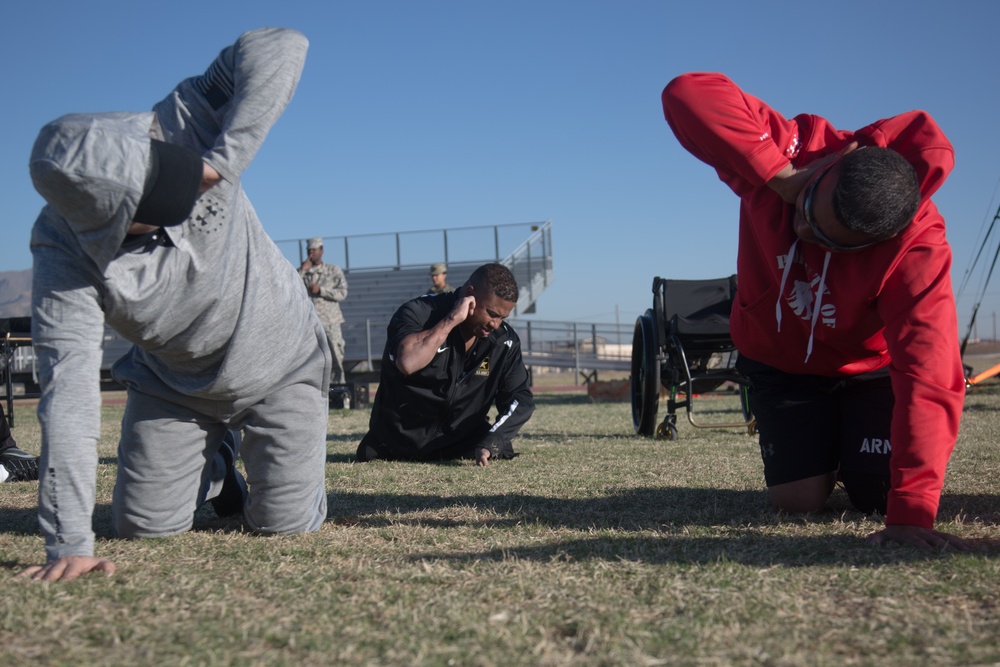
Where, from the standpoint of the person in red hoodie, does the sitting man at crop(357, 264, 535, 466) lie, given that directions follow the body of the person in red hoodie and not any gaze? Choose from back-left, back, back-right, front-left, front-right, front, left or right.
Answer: back-right

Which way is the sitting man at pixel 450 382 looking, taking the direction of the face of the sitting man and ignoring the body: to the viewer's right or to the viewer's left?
to the viewer's right

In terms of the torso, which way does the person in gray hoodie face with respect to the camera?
toward the camera

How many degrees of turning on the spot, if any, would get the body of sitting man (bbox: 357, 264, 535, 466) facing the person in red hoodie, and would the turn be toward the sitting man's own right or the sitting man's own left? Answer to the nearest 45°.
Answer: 0° — they already face them

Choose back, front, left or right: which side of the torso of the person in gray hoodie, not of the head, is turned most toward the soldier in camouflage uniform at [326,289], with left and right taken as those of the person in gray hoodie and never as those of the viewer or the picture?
back

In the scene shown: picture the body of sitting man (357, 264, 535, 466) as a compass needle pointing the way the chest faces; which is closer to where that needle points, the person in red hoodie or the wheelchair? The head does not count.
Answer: the person in red hoodie

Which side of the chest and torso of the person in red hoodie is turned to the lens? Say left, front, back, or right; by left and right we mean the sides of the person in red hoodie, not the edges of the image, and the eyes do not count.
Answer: front

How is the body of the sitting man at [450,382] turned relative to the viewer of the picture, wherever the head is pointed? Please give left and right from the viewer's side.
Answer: facing the viewer and to the right of the viewer

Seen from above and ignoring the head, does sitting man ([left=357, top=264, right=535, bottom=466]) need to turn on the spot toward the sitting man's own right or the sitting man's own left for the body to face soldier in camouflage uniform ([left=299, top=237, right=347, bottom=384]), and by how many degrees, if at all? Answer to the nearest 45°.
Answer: approximately 135° to the sitting man's own left

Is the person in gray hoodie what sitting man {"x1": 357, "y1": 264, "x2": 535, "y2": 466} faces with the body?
no

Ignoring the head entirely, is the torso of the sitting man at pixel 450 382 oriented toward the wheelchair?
no
